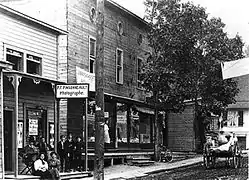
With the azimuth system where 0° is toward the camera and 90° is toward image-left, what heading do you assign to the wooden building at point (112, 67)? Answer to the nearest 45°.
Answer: approximately 315°

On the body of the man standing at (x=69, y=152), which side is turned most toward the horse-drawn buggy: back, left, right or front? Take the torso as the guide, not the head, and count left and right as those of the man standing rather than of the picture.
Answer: left

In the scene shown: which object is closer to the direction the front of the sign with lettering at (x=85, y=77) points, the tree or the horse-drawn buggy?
the horse-drawn buggy

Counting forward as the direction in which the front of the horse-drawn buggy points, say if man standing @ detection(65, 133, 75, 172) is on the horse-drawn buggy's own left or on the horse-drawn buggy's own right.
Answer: on the horse-drawn buggy's own left

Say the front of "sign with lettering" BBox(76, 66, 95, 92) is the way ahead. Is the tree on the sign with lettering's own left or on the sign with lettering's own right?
on the sign with lettering's own left

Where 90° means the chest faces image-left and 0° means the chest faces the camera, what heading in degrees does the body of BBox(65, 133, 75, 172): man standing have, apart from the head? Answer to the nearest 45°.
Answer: approximately 0°

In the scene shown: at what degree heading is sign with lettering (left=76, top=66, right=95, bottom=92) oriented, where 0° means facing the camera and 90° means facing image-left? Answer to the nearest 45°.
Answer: approximately 315°
